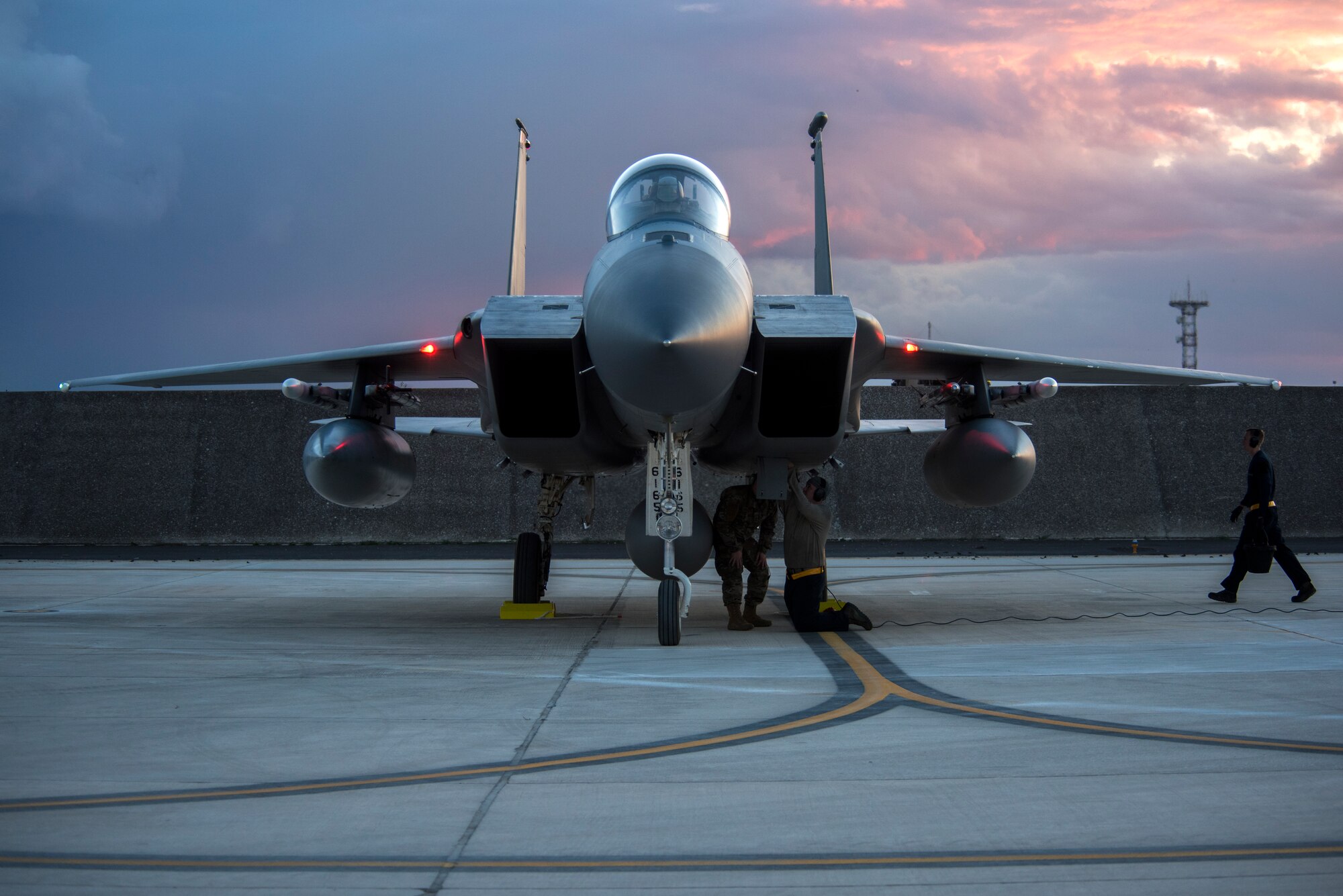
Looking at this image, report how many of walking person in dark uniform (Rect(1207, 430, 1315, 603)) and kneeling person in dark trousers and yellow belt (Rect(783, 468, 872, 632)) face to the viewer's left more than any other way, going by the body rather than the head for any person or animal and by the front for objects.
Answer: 2

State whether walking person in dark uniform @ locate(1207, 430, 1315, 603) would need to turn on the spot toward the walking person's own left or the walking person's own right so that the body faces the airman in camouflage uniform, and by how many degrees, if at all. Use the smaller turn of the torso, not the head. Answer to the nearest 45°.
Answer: approximately 45° to the walking person's own left

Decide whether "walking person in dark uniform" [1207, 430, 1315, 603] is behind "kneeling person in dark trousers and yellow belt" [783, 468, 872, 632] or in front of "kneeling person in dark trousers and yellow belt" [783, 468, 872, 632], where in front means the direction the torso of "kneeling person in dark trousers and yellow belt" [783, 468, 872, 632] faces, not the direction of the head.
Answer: behind

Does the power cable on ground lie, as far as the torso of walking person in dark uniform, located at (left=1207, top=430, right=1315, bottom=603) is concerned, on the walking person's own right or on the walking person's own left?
on the walking person's own left

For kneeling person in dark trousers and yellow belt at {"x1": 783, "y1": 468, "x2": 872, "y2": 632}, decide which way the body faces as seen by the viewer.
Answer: to the viewer's left

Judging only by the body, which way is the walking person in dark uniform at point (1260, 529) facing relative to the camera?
to the viewer's left

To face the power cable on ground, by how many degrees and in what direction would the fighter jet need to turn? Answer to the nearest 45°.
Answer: approximately 90° to its left

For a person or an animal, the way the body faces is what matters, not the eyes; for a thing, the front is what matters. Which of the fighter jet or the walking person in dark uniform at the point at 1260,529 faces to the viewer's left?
the walking person in dark uniform

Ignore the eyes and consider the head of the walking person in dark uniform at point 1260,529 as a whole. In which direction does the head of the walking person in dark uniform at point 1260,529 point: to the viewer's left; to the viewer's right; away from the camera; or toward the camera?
to the viewer's left

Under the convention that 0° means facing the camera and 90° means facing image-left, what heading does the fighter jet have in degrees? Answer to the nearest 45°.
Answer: approximately 0°
